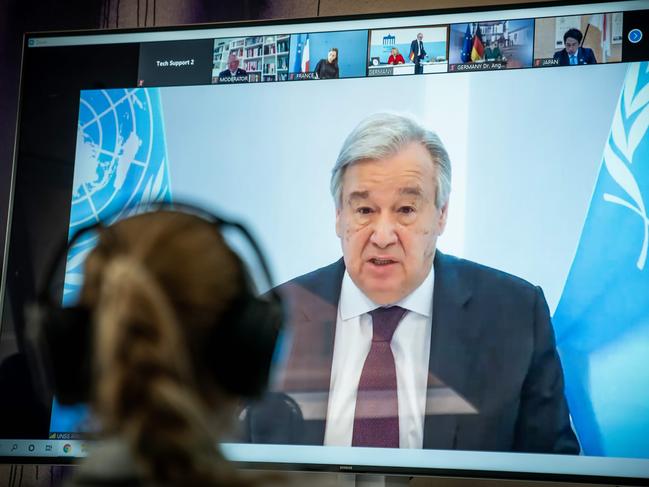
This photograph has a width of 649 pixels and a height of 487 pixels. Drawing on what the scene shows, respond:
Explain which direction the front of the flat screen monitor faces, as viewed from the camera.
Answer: facing the viewer and to the left of the viewer
